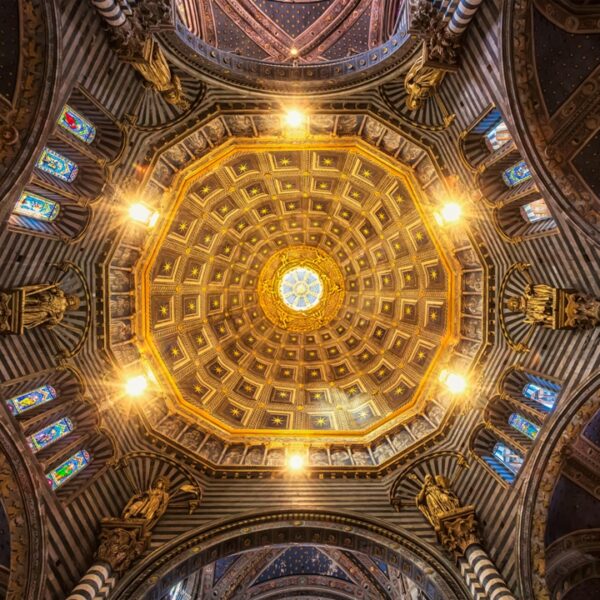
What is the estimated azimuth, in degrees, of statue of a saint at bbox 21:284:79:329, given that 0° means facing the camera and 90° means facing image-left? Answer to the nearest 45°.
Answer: approximately 0°

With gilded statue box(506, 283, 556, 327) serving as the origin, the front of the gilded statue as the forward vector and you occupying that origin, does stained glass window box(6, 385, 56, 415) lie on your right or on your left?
on your right

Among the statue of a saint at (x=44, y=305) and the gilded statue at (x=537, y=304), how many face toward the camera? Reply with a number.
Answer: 2

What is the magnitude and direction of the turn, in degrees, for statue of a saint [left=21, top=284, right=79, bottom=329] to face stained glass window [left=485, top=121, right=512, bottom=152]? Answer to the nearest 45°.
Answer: approximately 45° to its left
